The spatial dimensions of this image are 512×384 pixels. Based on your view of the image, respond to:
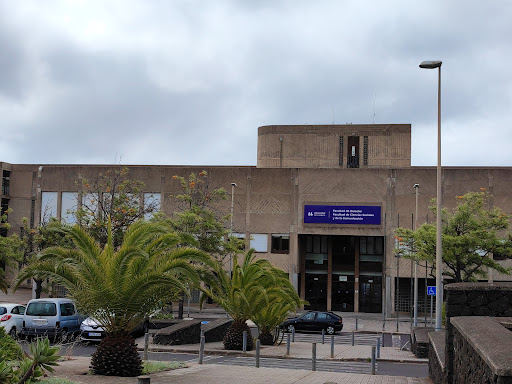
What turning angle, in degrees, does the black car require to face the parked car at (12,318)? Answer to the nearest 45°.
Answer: approximately 45° to its left

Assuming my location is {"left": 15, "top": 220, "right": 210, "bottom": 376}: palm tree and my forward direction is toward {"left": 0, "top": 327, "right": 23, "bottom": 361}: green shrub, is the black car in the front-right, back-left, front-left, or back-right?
back-right

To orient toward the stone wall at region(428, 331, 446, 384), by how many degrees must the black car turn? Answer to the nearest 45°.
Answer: approximately 90° to its left

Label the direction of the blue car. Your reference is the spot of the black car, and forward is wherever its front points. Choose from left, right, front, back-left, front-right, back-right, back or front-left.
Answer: front-left

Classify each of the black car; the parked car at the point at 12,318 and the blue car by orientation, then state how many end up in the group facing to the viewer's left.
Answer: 1

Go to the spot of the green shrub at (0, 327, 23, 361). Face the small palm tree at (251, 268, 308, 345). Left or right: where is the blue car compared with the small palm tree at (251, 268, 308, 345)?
left

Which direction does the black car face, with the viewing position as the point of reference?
facing to the left of the viewer

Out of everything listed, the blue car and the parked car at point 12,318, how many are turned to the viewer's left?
0
